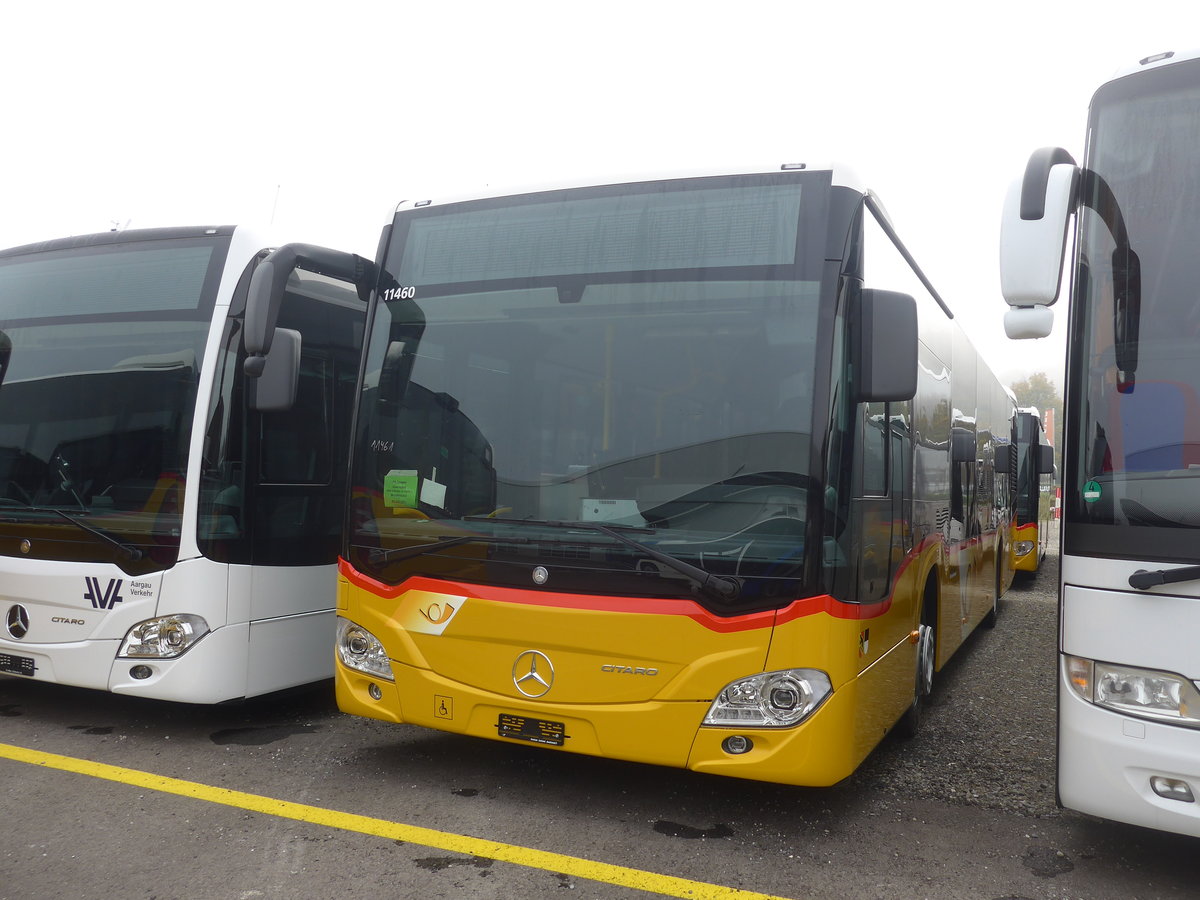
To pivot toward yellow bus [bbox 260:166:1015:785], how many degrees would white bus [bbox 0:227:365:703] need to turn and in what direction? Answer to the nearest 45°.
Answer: approximately 90° to its left

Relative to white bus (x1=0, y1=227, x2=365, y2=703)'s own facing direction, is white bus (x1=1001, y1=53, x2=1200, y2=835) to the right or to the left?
on its left

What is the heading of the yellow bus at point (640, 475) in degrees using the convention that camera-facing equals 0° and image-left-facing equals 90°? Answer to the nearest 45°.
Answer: approximately 45°

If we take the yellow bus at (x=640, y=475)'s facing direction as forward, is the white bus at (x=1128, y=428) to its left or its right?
on its left

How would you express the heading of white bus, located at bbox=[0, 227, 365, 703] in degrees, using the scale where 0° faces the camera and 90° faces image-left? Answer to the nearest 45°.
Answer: approximately 45°
